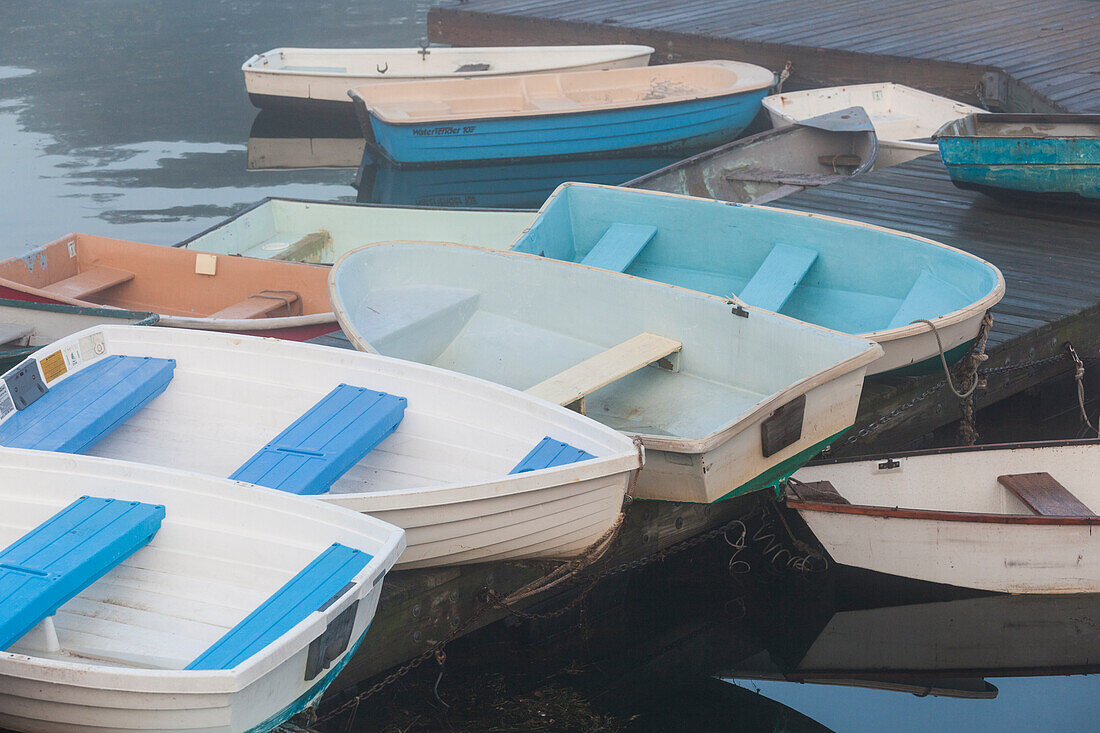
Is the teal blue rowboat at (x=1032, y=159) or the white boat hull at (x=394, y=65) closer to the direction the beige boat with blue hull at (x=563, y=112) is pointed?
the teal blue rowboat

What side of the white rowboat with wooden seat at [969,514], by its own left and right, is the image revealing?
left

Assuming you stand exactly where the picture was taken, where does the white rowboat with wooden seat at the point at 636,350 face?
facing away from the viewer and to the left of the viewer

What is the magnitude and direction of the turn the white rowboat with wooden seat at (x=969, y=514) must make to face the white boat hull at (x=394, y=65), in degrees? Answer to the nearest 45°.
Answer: approximately 45° to its right

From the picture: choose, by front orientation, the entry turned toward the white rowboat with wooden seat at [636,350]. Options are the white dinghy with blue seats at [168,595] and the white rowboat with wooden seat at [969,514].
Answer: the white rowboat with wooden seat at [969,514]

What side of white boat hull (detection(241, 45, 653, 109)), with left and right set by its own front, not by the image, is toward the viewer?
right

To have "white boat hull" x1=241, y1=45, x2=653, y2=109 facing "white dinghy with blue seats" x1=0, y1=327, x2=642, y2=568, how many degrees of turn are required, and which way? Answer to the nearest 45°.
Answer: approximately 90° to its right

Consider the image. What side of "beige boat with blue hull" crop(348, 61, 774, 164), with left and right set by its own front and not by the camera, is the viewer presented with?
right

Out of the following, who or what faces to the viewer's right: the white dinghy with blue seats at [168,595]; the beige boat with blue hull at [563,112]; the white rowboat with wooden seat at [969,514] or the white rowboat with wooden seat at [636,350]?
the beige boat with blue hull

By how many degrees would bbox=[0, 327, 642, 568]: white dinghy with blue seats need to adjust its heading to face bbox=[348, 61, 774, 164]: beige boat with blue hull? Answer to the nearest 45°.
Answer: approximately 135° to its left
